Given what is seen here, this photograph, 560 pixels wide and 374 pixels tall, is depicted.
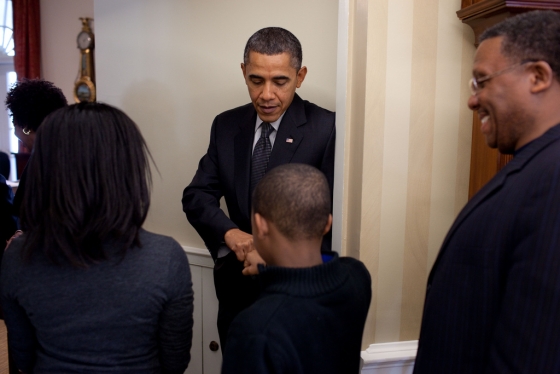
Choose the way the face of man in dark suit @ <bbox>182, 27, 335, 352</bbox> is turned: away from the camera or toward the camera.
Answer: toward the camera

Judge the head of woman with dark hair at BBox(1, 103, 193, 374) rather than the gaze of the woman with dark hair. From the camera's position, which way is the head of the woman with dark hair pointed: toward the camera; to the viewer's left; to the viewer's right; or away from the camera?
away from the camera

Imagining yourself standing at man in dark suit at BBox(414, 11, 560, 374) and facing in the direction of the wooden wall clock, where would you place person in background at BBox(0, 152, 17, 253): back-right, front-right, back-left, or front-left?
front-left

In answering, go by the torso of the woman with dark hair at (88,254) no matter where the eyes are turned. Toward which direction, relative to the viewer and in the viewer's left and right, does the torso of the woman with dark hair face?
facing away from the viewer

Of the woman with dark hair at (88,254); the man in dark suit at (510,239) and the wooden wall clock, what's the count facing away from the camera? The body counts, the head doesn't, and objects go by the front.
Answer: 1

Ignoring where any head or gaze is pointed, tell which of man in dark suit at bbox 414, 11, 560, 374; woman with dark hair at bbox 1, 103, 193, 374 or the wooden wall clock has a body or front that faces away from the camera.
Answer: the woman with dark hair

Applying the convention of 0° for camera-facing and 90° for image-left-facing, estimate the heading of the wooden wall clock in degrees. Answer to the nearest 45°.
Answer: approximately 45°

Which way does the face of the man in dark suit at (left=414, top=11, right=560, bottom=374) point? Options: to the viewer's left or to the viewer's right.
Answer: to the viewer's left

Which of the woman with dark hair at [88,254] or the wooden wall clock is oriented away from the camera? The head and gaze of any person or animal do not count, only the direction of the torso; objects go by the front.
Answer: the woman with dark hair

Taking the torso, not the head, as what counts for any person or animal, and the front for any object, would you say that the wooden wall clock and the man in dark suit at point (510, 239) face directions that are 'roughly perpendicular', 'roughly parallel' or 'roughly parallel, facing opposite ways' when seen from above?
roughly perpendicular

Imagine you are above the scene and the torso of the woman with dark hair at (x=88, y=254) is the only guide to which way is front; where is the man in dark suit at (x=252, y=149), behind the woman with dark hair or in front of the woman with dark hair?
in front

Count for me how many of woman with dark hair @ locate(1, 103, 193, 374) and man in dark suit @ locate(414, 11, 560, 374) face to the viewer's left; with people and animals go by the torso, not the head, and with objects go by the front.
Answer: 1

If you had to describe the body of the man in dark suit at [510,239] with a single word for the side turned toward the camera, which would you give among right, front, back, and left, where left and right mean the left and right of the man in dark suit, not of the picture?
left
